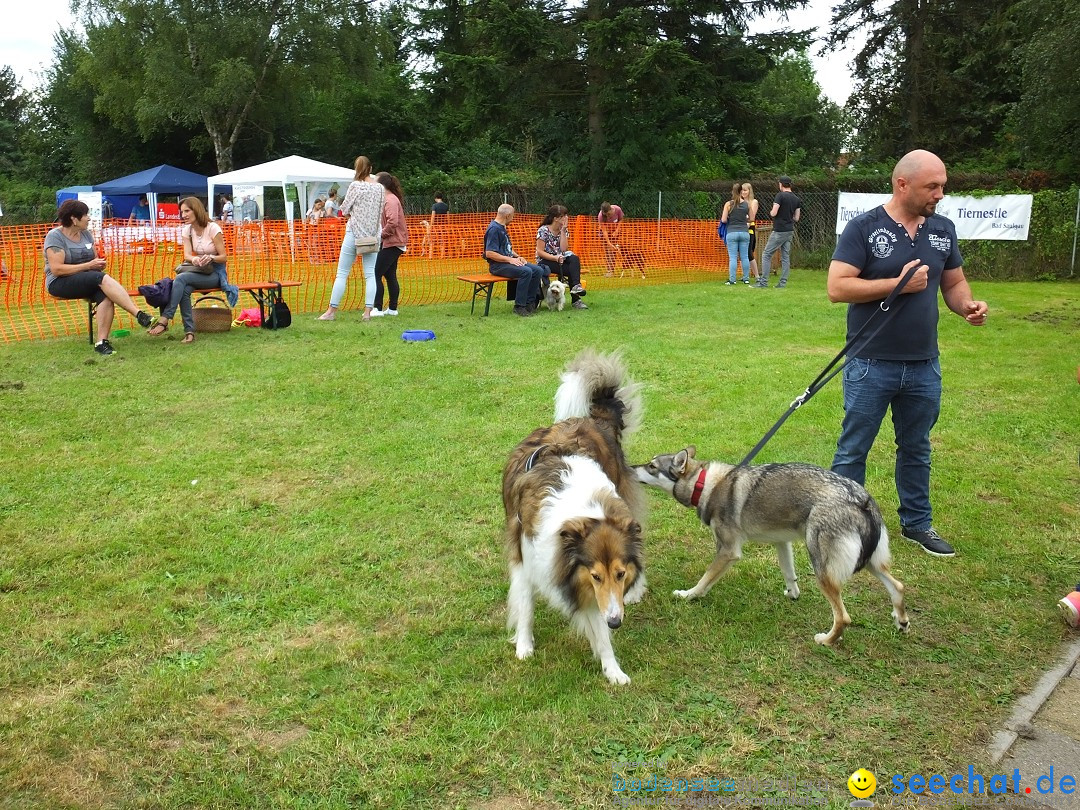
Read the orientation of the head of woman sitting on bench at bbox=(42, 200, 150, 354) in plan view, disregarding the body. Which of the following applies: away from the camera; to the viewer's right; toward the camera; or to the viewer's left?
to the viewer's right

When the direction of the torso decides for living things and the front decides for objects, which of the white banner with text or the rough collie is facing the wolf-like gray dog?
the white banner with text

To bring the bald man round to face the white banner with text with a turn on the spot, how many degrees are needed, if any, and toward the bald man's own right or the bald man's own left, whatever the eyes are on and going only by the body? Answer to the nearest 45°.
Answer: approximately 135° to the bald man's own left

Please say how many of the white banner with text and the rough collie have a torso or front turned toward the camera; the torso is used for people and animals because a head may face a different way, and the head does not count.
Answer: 2

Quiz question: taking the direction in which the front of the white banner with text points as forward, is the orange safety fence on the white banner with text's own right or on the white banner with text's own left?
on the white banner with text's own right

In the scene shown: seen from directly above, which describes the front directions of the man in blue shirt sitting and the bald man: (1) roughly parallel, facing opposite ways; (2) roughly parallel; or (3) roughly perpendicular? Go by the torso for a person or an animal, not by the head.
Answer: roughly perpendicular

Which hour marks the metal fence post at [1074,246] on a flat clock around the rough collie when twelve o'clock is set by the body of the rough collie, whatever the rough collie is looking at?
The metal fence post is roughly at 7 o'clock from the rough collie.

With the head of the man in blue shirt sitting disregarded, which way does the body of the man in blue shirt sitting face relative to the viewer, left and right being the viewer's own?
facing to the right of the viewer

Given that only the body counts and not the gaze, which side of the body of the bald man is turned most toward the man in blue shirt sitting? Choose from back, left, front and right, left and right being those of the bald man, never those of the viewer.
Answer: back

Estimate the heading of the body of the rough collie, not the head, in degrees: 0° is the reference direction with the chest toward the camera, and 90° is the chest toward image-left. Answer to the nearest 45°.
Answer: approximately 0°

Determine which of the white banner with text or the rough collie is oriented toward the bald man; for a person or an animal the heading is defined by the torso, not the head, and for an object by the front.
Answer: the white banner with text
